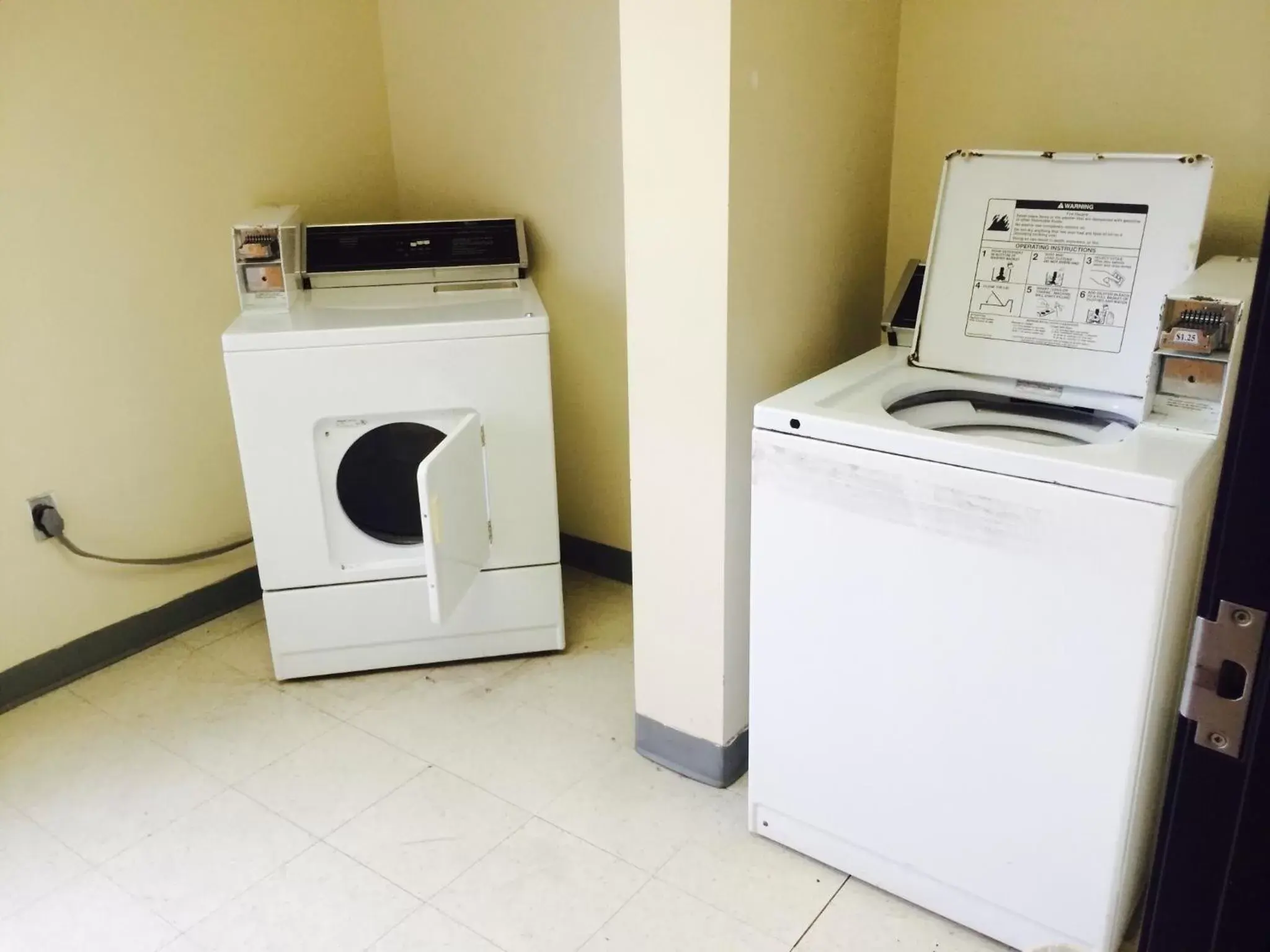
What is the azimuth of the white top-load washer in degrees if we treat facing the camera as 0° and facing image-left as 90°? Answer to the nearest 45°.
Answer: approximately 45°

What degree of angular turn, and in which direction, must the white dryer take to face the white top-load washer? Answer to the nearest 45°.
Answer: approximately 45° to its left

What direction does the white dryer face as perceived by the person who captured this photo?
facing the viewer

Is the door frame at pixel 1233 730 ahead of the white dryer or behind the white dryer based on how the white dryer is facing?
ahead

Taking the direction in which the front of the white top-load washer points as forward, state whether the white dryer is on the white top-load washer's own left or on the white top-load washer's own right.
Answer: on the white top-load washer's own right

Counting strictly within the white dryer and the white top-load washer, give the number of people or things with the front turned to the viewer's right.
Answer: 0
